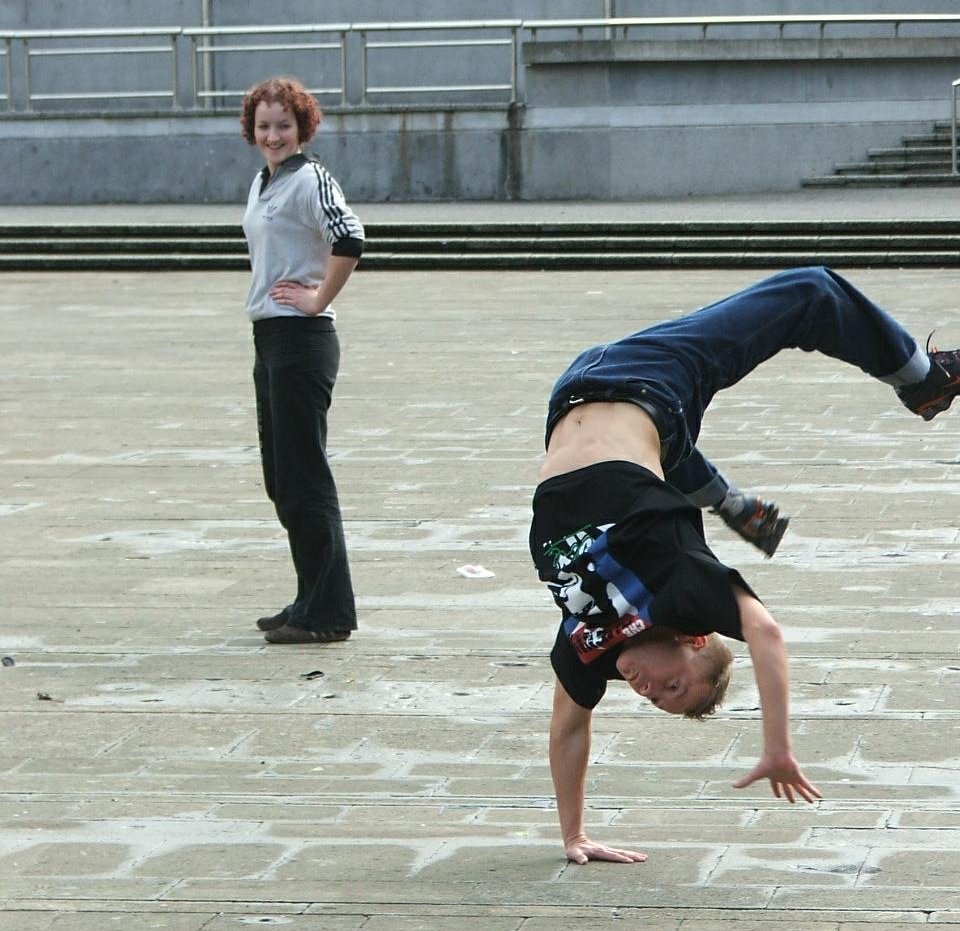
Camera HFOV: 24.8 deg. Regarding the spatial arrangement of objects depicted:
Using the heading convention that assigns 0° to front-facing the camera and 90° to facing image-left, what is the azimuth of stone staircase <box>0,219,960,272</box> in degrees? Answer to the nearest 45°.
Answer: approximately 0°

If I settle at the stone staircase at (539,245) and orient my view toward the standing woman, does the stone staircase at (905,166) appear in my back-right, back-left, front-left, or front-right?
back-left

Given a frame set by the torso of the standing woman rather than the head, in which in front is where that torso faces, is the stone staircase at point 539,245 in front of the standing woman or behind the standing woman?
behind

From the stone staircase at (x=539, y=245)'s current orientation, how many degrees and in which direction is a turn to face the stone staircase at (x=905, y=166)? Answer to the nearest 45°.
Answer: approximately 135° to its left

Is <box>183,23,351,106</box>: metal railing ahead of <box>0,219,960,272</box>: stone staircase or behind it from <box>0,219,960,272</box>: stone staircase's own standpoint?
behind

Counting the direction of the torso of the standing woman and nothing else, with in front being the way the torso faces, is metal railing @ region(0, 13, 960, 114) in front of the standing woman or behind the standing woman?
behind

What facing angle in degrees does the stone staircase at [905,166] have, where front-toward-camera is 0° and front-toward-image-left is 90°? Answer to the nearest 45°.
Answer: approximately 45°
